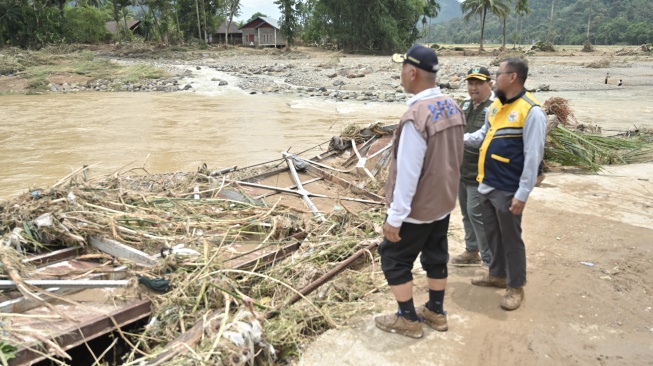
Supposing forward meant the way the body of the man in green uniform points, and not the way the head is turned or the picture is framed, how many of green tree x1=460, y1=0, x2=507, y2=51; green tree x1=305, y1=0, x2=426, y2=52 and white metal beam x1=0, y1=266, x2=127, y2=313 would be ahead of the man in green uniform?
1

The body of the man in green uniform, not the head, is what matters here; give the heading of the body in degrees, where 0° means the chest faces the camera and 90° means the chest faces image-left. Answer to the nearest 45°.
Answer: approximately 45°

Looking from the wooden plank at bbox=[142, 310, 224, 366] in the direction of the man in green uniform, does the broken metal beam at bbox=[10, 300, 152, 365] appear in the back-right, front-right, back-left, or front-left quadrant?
back-left

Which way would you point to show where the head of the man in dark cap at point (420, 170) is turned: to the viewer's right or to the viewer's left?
to the viewer's left

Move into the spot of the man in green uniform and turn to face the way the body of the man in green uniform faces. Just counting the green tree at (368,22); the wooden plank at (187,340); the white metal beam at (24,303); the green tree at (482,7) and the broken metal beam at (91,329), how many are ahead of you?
3

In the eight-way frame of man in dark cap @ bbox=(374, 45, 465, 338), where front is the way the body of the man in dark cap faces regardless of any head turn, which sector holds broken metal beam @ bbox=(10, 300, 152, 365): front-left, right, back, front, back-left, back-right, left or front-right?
front-left

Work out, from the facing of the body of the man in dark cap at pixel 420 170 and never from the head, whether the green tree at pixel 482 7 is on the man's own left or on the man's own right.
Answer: on the man's own right

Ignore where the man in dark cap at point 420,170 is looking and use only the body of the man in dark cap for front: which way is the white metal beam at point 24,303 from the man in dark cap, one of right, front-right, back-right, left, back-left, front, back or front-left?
front-left

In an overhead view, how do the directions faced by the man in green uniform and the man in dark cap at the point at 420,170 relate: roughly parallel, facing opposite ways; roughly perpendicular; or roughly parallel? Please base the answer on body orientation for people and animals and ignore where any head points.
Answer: roughly perpendicular

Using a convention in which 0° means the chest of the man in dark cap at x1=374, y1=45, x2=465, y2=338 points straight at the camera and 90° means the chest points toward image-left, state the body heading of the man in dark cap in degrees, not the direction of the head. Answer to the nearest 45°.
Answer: approximately 135°
